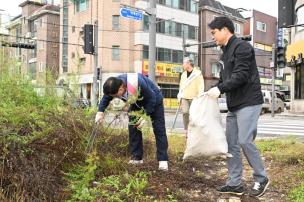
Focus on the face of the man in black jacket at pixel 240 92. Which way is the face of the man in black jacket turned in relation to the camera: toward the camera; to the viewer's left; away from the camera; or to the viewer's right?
to the viewer's left

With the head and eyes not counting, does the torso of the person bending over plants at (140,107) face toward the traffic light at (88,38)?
no

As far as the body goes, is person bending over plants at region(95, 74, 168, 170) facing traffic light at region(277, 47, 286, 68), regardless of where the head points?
no

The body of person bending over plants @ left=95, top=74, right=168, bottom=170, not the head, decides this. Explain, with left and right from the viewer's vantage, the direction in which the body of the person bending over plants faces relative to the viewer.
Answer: facing the viewer and to the left of the viewer

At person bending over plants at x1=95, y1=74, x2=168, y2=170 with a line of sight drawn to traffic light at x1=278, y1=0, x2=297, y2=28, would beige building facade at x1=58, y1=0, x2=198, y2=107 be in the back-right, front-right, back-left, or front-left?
front-left

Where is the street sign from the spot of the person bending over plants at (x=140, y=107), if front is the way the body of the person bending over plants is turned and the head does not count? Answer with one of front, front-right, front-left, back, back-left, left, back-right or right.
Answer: back-right

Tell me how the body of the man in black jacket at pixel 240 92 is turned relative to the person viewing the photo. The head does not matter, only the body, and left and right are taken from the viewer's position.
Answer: facing to the left of the viewer

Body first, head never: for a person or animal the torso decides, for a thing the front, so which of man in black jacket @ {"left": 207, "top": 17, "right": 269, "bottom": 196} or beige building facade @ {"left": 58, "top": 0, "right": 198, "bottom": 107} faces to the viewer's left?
the man in black jacket

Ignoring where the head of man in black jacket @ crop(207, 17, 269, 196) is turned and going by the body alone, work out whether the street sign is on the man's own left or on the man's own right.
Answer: on the man's own right

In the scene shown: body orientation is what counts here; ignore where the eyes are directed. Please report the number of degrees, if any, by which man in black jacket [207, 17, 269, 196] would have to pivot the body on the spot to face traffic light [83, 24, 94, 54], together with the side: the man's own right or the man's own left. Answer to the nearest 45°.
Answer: approximately 45° to the man's own right

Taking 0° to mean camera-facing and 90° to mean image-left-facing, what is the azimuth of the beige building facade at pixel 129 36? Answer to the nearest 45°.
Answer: approximately 315°

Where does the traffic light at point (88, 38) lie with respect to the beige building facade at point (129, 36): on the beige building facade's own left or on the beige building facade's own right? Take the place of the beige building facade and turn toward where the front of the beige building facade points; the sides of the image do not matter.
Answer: on the beige building facade's own right

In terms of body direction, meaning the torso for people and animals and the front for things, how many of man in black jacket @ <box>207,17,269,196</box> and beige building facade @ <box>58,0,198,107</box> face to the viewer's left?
1

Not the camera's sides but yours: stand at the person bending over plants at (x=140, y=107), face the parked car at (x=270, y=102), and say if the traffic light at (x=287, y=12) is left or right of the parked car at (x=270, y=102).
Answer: right

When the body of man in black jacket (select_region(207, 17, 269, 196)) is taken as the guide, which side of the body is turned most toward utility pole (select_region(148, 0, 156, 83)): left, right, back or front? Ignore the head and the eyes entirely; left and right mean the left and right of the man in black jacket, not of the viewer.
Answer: right
